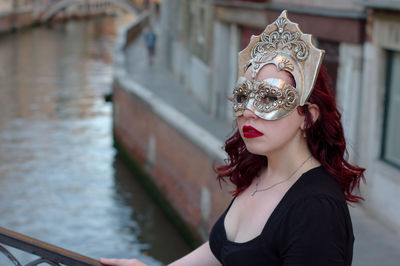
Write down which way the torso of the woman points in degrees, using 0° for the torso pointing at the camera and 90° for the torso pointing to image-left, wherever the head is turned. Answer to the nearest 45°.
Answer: approximately 45°

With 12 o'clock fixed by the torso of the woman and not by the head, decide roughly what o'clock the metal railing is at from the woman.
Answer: The metal railing is roughly at 1 o'clock from the woman.
